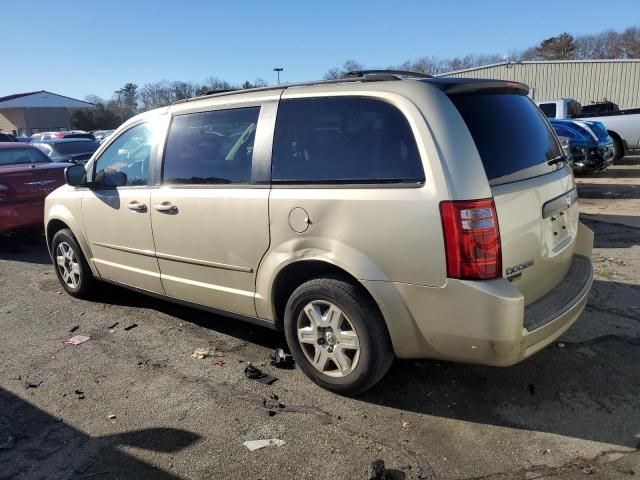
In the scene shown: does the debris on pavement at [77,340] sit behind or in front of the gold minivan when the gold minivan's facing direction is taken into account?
in front

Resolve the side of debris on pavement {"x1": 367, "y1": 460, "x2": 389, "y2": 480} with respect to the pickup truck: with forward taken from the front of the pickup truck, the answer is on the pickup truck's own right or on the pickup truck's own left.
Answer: on the pickup truck's own left

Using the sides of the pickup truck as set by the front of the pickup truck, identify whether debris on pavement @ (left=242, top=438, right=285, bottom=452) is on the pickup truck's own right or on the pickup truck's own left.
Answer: on the pickup truck's own left

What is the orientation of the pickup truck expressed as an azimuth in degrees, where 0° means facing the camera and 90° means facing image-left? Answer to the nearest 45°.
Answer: approximately 135°

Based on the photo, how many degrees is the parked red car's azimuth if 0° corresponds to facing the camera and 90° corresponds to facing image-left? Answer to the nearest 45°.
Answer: approximately 135°

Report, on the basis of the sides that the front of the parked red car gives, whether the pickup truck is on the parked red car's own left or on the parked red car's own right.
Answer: on the parked red car's own right

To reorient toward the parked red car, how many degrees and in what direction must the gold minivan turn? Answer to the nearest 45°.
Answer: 0° — it already faces it

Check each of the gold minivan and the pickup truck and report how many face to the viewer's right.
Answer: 0

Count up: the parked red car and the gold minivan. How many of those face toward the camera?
0
